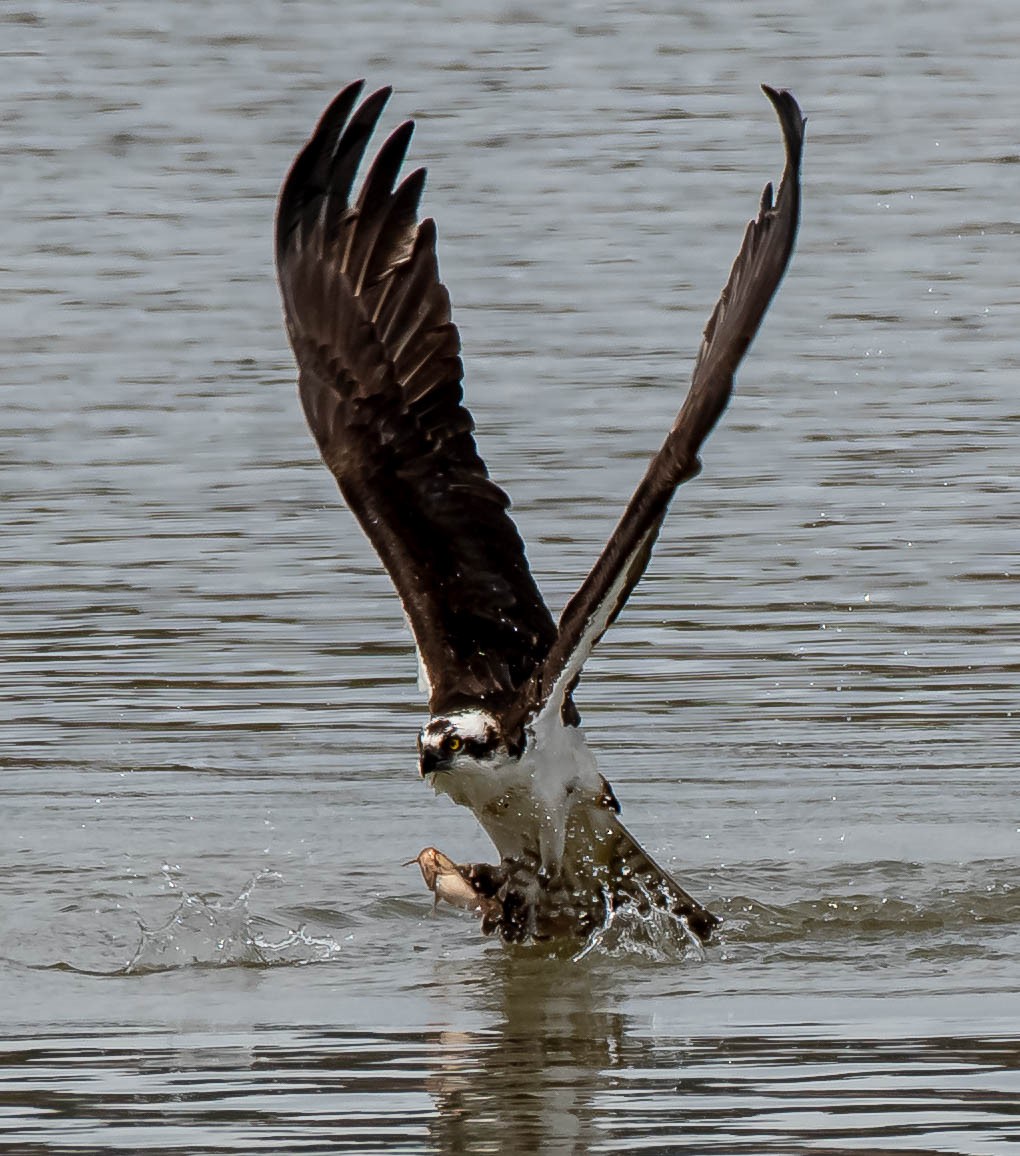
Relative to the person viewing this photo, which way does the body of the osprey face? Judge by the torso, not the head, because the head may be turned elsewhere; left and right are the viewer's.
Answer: facing the viewer and to the left of the viewer
